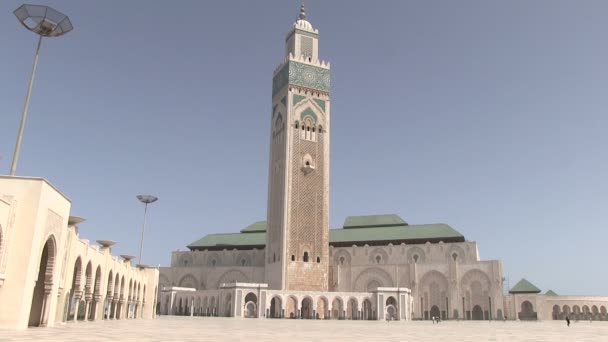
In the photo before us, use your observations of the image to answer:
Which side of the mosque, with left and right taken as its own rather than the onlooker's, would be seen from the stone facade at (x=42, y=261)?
front

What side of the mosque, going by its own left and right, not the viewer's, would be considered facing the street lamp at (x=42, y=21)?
front

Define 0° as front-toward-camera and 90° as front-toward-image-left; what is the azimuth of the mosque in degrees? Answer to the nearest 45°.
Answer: approximately 0°
